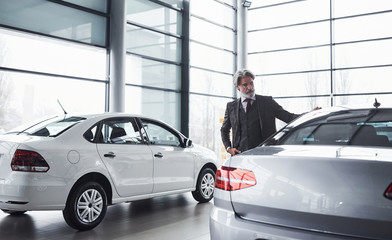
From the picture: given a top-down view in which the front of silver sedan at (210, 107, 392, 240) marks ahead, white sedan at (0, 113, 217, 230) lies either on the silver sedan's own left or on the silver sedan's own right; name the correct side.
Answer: on the silver sedan's own left

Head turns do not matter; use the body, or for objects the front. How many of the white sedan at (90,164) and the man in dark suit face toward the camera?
1

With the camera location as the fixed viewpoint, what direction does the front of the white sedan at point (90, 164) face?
facing away from the viewer and to the right of the viewer

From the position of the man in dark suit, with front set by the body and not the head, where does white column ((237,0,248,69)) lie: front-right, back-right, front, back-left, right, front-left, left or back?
back

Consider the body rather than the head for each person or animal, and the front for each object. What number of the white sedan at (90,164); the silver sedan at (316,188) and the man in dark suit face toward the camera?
1

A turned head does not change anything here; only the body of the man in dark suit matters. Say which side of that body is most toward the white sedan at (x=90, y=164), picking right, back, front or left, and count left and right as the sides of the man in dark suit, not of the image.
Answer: right

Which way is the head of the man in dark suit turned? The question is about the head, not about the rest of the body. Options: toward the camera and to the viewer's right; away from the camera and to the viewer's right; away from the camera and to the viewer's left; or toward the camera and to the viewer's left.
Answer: toward the camera and to the viewer's right

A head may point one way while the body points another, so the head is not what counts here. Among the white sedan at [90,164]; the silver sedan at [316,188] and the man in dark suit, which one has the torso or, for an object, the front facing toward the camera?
the man in dark suit

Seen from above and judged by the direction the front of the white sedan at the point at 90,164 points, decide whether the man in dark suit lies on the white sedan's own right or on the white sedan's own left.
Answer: on the white sedan's own right

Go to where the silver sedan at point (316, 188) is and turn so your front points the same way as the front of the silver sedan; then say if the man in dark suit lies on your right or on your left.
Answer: on your left

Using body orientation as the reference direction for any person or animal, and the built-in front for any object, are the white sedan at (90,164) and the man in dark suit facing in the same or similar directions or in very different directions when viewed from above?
very different directions

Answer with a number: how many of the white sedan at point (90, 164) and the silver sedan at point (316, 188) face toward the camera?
0

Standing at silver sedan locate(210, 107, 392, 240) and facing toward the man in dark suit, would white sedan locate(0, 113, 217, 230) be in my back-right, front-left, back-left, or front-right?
front-left

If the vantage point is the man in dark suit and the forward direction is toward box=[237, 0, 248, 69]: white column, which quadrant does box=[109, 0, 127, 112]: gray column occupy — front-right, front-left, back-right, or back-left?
front-left

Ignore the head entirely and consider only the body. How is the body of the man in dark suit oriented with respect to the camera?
toward the camera

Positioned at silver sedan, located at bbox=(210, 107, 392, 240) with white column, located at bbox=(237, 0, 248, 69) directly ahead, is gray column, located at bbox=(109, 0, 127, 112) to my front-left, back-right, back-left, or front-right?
front-left

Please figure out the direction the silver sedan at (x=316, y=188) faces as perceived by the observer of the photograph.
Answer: facing away from the viewer and to the right of the viewer
